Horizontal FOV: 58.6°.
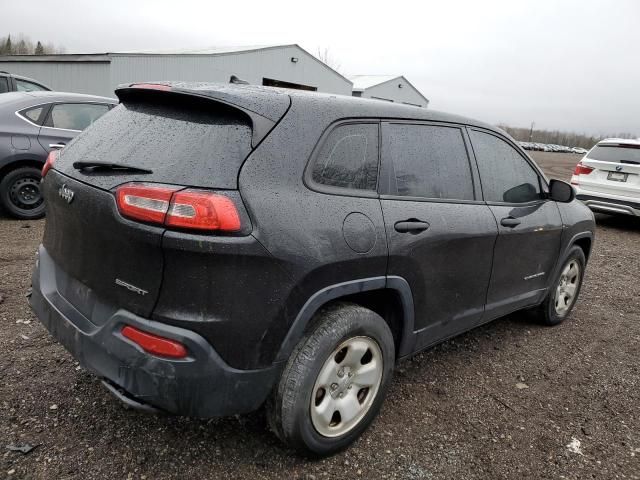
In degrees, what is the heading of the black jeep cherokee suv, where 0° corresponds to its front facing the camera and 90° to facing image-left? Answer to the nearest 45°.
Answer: approximately 225°

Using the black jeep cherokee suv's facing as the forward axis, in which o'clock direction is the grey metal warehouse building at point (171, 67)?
The grey metal warehouse building is roughly at 10 o'clock from the black jeep cherokee suv.

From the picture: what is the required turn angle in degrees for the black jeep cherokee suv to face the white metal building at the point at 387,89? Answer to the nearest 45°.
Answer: approximately 45° to its left

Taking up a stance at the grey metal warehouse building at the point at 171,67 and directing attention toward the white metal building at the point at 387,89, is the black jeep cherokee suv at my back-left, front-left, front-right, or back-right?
back-right

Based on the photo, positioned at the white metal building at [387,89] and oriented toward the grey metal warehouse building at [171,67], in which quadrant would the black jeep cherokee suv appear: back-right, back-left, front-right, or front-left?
front-left
